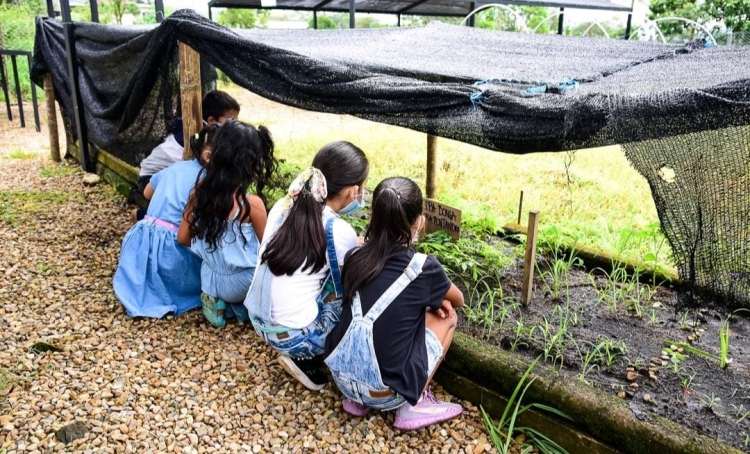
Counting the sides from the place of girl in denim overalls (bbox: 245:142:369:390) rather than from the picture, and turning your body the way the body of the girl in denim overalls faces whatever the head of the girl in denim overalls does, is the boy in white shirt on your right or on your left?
on your left

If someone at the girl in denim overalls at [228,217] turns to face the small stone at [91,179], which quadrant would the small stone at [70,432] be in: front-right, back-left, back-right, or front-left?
back-left

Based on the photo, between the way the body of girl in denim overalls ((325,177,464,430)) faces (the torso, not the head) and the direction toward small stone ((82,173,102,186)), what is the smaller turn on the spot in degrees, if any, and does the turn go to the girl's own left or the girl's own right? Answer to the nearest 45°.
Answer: approximately 90° to the girl's own left

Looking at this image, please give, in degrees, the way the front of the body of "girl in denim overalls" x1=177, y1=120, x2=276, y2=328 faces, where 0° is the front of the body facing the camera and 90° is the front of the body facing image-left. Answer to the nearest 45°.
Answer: approximately 225°

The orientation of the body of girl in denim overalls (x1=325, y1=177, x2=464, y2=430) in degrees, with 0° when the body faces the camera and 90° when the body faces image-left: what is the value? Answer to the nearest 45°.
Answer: approximately 225°

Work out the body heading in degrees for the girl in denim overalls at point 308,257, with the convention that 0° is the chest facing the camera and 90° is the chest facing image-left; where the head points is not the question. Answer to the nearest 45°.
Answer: approximately 225°

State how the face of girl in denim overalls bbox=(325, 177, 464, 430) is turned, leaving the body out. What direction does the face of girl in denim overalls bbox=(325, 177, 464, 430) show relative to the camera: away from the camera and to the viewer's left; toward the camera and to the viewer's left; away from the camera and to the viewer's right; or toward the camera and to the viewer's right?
away from the camera and to the viewer's right

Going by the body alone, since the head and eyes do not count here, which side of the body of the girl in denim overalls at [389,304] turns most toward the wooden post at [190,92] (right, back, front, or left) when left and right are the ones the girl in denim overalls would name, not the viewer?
left

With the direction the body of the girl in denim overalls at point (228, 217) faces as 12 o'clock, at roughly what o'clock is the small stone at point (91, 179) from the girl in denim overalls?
The small stone is roughly at 10 o'clock from the girl in denim overalls.

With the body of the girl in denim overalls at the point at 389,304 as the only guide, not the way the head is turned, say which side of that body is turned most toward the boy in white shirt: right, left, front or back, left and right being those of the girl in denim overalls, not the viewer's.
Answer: left

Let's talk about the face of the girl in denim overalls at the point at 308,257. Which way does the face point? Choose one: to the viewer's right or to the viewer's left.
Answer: to the viewer's right
